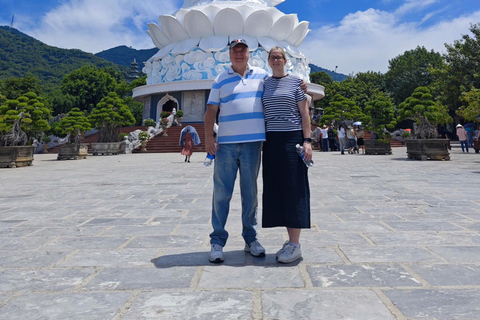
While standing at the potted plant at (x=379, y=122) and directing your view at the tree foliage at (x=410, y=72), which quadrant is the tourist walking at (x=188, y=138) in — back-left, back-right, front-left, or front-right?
back-left

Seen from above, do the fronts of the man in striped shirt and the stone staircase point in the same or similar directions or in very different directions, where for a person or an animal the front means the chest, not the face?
same or similar directions

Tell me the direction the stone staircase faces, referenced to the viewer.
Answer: facing the viewer

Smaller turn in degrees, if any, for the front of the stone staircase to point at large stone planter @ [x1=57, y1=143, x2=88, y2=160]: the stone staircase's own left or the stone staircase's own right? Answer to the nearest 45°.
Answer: approximately 45° to the stone staircase's own right

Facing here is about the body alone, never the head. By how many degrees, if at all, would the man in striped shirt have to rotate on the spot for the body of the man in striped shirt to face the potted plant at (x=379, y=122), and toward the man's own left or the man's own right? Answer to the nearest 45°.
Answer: approximately 135° to the man's own left

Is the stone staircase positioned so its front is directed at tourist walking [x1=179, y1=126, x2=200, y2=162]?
yes

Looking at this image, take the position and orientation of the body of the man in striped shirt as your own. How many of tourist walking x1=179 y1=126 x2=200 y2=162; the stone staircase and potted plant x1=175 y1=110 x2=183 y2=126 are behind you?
3

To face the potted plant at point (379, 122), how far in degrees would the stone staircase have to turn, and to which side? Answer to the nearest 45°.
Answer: approximately 45° to its left

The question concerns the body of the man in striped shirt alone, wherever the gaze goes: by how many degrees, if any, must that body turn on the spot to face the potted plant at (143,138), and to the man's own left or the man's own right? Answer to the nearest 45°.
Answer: approximately 180°

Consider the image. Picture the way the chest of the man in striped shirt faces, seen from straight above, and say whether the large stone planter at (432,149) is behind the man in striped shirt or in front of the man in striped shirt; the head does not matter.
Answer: behind

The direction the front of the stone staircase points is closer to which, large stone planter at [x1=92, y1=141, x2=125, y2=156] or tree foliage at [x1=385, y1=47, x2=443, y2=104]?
the large stone planter

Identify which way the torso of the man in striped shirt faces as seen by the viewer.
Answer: toward the camera

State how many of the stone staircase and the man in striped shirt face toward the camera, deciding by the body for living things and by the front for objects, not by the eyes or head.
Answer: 2

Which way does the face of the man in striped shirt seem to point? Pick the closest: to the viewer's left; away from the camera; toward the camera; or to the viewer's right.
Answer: toward the camera

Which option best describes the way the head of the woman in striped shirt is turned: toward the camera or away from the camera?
toward the camera

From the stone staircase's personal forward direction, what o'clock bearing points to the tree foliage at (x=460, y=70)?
The tree foliage is roughly at 9 o'clock from the stone staircase.
